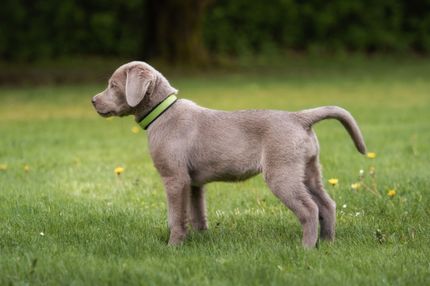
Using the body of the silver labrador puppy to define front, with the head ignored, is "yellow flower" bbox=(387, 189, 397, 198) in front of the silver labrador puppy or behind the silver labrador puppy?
behind

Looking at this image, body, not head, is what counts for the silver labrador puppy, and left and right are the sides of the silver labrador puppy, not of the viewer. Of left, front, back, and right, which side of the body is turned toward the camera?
left

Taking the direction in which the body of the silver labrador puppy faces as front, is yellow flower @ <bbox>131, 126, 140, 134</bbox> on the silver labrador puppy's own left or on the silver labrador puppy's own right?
on the silver labrador puppy's own right

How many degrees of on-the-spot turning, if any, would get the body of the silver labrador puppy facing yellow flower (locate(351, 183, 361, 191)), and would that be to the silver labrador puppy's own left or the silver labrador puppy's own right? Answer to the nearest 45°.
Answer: approximately 135° to the silver labrador puppy's own right

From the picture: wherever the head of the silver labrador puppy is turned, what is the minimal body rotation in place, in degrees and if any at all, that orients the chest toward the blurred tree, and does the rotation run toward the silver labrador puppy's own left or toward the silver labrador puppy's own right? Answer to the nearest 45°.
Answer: approximately 90° to the silver labrador puppy's own right

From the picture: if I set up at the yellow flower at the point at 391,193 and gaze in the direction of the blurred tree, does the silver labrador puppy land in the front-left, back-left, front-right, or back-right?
back-left

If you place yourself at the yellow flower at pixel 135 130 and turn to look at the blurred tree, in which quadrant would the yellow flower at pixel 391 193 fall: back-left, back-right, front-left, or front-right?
back-right

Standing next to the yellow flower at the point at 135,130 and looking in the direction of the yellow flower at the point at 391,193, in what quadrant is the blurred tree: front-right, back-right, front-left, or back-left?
back-left

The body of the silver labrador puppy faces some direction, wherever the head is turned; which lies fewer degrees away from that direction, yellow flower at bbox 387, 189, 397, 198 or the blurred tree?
the blurred tree
